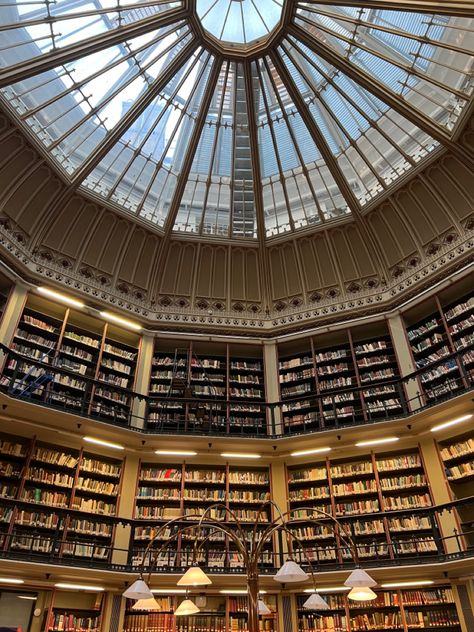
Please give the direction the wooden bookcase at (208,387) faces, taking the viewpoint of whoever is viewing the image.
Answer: facing the viewer

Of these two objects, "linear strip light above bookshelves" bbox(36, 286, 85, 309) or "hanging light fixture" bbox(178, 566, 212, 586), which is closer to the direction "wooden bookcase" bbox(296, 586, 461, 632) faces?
the hanging light fixture

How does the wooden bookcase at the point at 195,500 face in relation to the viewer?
toward the camera

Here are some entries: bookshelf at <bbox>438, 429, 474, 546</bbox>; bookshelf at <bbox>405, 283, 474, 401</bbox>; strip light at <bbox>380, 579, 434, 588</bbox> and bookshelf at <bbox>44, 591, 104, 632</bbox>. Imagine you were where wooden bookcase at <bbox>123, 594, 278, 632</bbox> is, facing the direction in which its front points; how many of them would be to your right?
1

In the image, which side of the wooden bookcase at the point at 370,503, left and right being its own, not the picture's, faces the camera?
front

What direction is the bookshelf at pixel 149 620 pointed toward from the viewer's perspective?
toward the camera

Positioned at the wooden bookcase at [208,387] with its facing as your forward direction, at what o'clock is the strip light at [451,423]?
The strip light is roughly at 10 o'clock from the wooden bookcase.

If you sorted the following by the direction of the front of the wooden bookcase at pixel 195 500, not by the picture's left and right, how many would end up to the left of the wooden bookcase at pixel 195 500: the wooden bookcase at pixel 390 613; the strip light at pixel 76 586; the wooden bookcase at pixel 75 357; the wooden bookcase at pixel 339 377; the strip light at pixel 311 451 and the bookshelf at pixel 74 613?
3

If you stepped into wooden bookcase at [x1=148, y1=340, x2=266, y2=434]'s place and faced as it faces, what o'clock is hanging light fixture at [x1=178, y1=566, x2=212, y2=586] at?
The hanging light fixture is roughly at 12 o'clock from the wooden bookcase.

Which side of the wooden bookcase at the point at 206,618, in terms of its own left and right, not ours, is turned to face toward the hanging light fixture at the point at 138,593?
front

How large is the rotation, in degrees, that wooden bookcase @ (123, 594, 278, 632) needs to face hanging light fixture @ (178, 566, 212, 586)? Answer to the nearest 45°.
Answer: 0° — it already faces it

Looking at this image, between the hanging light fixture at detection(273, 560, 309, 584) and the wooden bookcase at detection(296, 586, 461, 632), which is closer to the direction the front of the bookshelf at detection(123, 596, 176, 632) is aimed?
the hanging light fixture

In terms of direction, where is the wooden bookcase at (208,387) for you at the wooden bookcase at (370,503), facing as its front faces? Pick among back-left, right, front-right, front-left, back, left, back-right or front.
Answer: right
